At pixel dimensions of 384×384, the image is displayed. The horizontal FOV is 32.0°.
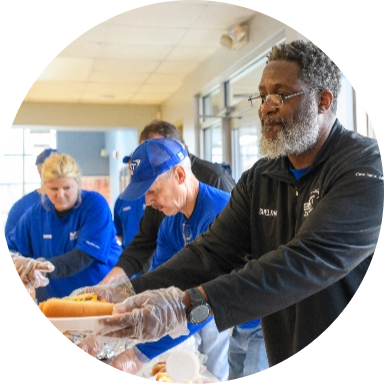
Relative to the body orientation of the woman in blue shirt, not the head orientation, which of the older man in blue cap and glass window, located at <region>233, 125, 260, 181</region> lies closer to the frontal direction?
the older man in blue cap

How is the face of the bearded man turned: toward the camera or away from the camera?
toward the camera

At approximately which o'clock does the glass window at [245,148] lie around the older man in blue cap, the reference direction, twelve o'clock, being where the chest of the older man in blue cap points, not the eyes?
The glass window is roughly at 5 o'clock from the older man in blue cap.

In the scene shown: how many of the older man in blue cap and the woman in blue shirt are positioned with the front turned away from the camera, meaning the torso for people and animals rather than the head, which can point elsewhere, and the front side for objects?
0

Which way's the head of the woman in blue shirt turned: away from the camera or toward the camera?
toward the camera

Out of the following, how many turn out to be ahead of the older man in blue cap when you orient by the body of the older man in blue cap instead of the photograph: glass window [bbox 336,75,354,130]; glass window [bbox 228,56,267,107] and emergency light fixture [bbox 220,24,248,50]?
0

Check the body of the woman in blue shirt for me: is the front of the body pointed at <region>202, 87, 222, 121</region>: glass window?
no

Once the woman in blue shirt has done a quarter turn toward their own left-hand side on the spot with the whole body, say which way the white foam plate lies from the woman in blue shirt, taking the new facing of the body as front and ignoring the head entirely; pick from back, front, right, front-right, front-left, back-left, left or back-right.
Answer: front-right

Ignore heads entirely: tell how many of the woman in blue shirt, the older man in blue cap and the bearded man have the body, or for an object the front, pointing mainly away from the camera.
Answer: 0

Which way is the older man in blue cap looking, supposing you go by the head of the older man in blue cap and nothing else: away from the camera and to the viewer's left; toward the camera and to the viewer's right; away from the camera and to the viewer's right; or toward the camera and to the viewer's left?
toward the camera and to the viewer's left

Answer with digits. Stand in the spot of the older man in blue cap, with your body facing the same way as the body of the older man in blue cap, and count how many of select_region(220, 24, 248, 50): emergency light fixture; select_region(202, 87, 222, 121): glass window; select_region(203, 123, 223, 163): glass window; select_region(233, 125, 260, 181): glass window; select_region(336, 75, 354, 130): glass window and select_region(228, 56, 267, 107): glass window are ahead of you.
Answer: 0

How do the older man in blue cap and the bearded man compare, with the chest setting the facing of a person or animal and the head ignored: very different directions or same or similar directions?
same or similar directions

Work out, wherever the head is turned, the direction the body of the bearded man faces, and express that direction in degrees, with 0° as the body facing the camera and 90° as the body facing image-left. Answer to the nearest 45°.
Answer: approximately 45°

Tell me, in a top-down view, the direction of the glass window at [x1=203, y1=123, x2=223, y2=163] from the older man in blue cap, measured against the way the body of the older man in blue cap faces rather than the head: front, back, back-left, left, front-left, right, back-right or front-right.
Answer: back-right

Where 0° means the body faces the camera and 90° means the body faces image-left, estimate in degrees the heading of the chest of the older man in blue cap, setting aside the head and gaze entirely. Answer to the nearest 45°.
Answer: approximately 45°
